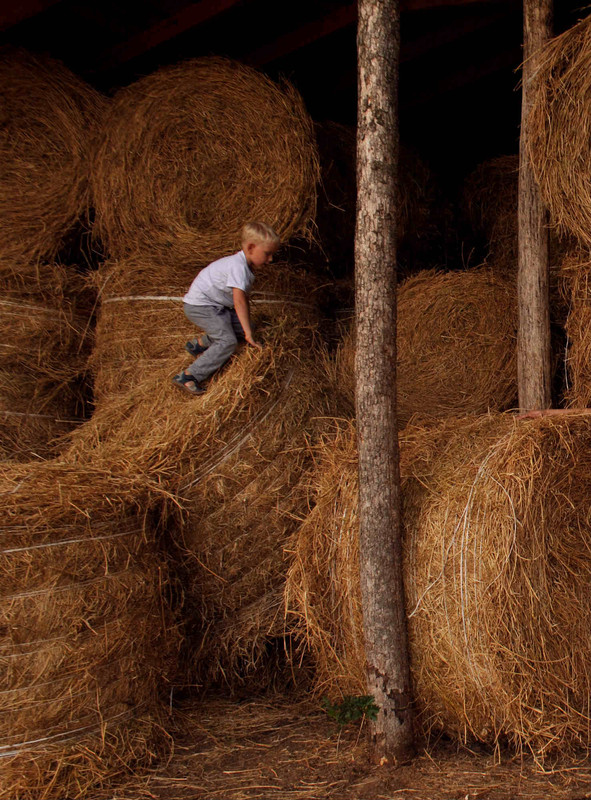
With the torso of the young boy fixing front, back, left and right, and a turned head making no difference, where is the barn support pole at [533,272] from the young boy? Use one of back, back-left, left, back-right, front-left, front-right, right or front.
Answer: front

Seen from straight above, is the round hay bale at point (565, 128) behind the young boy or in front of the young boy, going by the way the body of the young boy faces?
in front

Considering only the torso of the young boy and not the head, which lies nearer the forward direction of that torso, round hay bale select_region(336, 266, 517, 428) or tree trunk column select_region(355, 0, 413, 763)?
the round hay bale

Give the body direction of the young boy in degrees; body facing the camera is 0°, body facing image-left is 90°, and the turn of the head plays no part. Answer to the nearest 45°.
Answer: approximately 270°

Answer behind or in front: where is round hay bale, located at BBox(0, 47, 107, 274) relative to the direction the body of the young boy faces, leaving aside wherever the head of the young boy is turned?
behind

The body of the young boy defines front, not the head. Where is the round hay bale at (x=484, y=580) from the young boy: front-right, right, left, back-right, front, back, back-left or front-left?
front-right

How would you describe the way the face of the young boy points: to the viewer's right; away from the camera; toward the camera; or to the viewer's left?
to the viewer's right
